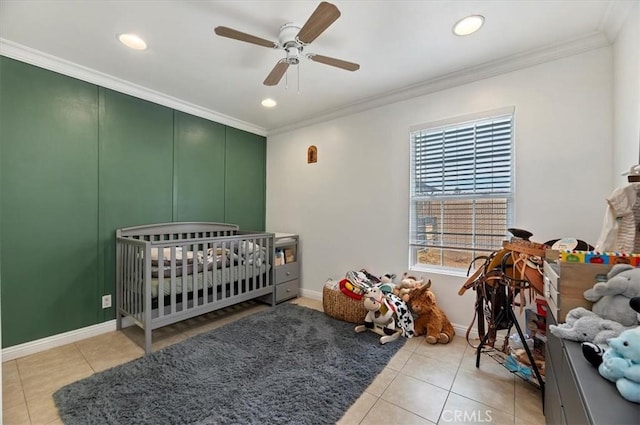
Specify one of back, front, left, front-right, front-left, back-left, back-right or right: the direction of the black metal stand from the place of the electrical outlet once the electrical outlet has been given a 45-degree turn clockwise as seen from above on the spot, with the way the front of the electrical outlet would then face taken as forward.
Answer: left

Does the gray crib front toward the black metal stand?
yes

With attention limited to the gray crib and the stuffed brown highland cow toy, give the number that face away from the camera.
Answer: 0

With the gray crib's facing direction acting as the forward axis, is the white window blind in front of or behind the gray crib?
in front

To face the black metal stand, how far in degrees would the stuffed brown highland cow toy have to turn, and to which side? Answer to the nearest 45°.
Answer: approximately 90° to its left

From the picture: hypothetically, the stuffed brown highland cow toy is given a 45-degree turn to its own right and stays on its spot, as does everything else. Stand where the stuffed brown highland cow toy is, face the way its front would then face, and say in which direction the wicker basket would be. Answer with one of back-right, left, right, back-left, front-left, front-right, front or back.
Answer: front

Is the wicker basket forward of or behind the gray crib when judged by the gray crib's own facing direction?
forward

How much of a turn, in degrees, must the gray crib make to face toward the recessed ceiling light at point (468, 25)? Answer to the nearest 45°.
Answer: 0° — it already faces it

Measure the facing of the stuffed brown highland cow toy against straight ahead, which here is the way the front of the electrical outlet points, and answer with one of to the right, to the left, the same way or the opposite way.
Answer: to the right

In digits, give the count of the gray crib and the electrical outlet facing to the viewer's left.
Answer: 0

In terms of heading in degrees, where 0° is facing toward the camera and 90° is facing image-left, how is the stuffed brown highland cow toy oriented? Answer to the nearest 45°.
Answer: approximately 45°

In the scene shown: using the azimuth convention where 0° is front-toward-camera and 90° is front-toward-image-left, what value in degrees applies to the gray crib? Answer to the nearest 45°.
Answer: approximately 315°
